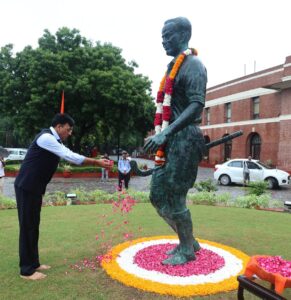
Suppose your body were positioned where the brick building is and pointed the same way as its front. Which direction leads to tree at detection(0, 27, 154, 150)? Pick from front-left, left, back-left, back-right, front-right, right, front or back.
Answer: front

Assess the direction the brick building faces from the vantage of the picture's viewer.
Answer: facing the viewer and to the left of the viewer

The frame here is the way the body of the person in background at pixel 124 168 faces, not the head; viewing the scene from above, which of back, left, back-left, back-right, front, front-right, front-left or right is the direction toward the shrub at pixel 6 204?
front-right

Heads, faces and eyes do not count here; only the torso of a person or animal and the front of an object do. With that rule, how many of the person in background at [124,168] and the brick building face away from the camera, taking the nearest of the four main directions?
0

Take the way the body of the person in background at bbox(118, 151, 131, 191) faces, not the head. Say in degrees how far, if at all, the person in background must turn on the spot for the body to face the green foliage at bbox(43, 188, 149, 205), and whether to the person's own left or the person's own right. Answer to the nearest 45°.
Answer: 0° — they already face it

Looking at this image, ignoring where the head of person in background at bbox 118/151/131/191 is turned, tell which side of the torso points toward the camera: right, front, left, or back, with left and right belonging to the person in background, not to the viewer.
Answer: front

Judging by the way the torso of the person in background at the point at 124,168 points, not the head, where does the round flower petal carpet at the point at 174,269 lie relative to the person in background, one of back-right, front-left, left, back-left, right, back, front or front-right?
front

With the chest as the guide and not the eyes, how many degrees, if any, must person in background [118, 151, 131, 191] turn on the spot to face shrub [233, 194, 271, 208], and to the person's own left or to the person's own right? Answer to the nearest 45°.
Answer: approximately 45° to the person's own left

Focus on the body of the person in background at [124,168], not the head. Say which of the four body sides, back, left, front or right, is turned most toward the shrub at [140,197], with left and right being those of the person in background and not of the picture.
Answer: front

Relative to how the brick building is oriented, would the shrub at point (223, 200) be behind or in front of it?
in front
